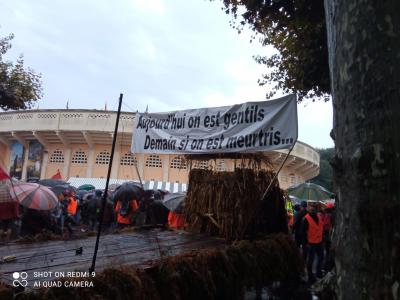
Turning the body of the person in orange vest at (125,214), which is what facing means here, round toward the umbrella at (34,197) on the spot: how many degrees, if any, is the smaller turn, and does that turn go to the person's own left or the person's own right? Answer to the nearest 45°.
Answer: approximately 135° to the person's own left

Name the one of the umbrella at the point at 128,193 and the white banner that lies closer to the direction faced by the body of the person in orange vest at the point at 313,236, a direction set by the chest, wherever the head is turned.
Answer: the white banner

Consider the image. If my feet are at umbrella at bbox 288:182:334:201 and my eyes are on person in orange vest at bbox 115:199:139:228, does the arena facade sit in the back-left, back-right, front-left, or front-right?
front-right

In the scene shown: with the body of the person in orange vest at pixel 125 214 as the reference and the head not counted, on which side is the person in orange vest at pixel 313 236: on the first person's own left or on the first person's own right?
on the first person's own right

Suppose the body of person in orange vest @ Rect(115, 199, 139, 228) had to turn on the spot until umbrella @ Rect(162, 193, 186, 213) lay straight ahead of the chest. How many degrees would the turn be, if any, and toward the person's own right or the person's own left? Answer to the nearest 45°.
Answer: approximately 135° to the person's own right

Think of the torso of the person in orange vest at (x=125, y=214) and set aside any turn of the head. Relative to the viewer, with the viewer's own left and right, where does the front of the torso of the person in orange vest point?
facing away from the viewer
